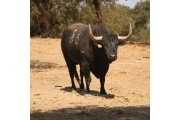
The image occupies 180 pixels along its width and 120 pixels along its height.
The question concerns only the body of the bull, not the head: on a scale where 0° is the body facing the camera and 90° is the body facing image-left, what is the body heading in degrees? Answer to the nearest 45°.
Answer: approximately 315°

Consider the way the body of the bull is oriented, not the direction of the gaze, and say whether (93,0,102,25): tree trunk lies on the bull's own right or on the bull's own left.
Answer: on the bull's own left
